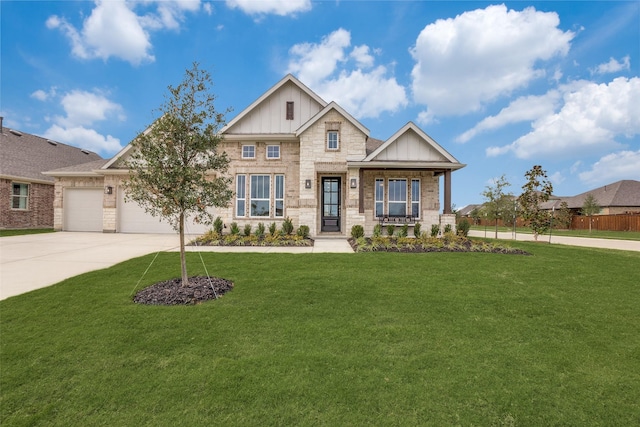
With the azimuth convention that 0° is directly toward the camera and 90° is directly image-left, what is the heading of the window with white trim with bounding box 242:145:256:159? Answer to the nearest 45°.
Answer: approximately 0°

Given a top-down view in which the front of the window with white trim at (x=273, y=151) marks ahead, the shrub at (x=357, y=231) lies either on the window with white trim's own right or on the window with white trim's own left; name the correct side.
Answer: on the window with white trim's own left

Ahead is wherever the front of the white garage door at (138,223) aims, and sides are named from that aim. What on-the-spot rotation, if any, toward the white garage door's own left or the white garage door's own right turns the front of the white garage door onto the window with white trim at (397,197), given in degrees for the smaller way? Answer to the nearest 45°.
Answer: approximately 45° to the white garage door's own left

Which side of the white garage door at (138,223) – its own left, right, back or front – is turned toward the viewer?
front

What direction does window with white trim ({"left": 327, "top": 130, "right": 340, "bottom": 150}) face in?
toward the camera

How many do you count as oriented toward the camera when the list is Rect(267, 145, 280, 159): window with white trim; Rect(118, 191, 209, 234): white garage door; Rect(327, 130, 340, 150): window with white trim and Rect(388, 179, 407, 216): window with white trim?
4

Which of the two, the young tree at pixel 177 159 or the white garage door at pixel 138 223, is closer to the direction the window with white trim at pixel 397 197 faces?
the young tree

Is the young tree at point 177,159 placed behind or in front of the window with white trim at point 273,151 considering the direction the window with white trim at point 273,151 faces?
in front

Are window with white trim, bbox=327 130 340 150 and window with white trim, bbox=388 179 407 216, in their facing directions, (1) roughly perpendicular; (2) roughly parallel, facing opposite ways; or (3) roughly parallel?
roughly parallel

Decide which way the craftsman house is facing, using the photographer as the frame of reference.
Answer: facing the viewer

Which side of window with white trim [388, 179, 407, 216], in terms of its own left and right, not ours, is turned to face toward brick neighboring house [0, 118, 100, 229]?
right
